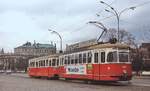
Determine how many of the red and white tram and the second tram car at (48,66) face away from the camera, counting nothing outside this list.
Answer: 0

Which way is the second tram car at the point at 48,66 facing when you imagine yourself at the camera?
facing the viewer and to the right of the viewer

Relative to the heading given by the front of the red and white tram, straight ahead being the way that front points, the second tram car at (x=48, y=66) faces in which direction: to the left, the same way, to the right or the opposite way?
the same way
